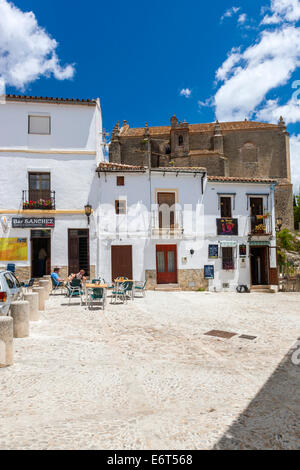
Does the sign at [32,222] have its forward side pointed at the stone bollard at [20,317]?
yes

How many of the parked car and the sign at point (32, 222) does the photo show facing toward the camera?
1

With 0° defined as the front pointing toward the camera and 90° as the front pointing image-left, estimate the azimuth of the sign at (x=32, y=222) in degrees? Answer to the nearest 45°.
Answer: approximately 0°

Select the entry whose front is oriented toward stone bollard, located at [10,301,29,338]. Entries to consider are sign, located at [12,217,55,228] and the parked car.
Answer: the sign

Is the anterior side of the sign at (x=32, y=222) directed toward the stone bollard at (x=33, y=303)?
yes

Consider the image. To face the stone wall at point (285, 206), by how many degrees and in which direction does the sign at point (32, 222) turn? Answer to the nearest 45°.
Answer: approximately 135° to its left

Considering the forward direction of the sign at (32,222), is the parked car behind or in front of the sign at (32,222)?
in front

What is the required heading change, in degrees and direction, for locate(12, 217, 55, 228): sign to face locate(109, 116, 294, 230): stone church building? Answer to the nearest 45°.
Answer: approximately 135° to its left
